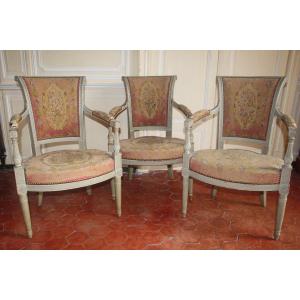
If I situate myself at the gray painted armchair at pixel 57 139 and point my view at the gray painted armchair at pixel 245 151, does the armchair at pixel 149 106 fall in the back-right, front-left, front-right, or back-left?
front-left

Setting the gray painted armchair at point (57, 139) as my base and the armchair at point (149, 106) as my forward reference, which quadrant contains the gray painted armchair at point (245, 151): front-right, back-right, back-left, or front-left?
front-right

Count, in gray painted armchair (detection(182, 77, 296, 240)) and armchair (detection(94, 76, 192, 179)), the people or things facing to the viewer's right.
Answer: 0

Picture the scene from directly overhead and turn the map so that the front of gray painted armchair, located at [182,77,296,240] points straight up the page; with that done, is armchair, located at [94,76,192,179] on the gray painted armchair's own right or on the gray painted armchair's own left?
on the gray painted armchair's own right

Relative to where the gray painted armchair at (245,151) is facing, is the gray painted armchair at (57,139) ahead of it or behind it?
ahead

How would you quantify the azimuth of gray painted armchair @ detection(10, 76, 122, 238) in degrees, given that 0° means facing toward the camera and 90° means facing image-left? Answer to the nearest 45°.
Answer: approximately 315°

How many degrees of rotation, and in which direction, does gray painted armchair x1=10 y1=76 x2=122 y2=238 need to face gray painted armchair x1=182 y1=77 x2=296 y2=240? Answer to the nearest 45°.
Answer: approximately 45° to its left

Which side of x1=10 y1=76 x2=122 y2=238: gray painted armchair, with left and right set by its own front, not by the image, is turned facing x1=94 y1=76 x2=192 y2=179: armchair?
left

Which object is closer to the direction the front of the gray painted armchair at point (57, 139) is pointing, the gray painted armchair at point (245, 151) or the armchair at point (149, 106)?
the gray painted armchair

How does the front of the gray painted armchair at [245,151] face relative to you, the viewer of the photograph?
facing the viewer and to the left of the viewer

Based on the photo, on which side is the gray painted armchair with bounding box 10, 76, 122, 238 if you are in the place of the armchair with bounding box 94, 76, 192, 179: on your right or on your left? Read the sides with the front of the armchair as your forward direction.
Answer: on your right

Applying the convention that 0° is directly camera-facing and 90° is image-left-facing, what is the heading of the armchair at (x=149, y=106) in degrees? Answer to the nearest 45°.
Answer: approximately 0°
